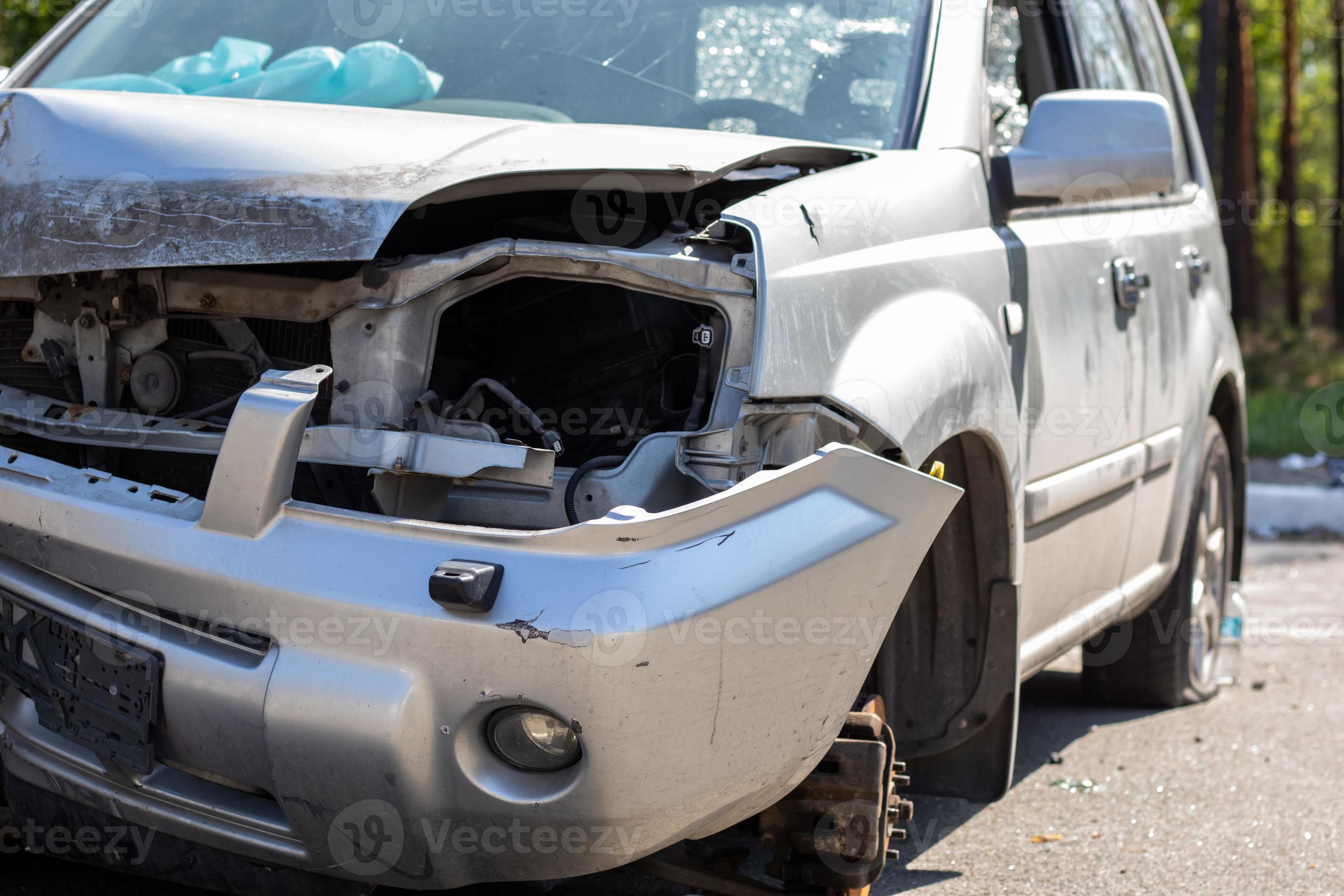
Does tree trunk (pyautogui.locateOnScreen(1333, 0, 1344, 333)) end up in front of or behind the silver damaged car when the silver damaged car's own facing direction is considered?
behind

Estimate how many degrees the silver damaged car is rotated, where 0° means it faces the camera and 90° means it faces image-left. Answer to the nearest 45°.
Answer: approximately 45°

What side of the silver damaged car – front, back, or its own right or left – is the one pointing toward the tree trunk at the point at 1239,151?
back

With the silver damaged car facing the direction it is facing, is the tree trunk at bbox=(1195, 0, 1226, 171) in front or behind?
behind

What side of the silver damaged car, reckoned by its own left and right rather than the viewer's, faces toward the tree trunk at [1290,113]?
back
